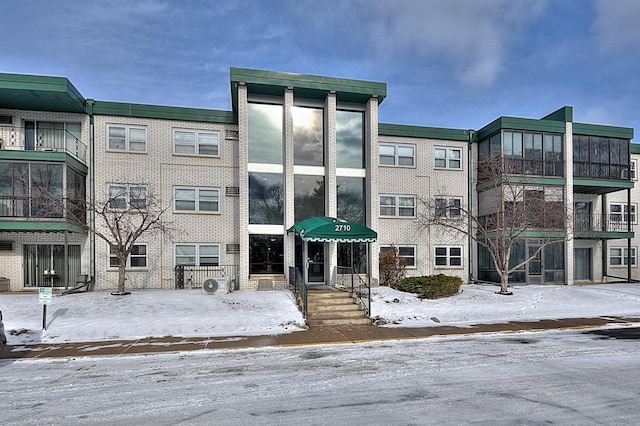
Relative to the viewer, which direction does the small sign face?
toward the camera

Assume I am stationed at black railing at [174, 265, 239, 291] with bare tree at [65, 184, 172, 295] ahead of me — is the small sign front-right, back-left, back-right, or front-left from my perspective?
front-left

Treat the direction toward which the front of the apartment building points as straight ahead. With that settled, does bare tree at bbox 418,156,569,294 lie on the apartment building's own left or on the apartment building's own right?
on the apartment building's own left

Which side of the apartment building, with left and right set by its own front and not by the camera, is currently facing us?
front

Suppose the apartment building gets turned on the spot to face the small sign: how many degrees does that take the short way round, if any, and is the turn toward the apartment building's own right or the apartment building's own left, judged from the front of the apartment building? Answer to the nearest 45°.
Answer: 0° — it already faces it

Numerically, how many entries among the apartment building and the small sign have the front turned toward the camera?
2
